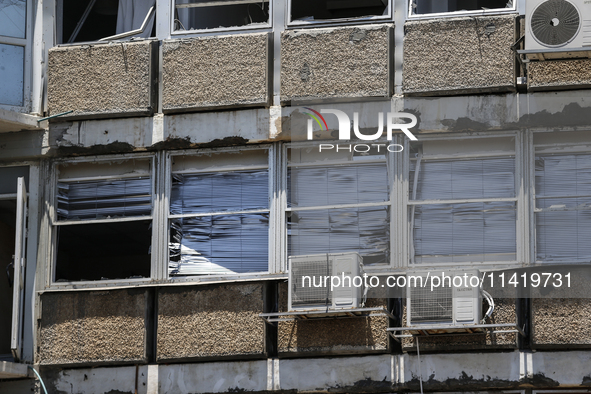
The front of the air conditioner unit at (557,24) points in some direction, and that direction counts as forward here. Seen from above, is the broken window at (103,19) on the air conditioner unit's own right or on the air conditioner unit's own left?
on the air conditioner unit's own right

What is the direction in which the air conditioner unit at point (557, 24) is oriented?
toward the camera

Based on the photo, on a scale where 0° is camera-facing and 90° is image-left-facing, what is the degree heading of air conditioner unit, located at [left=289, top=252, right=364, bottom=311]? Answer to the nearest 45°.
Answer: approximately 0°

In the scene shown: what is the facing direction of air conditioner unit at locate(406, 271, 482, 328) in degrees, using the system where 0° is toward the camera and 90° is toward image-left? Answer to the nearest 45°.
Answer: approximately 0°

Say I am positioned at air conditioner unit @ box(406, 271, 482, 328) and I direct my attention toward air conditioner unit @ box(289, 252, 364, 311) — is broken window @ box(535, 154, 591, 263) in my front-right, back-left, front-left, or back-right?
back-right

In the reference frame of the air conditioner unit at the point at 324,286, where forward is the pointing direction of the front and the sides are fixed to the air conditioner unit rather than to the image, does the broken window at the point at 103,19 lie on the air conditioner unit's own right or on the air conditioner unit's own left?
on the air conditioner unit's own right

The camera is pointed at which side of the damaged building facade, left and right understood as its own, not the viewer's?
front

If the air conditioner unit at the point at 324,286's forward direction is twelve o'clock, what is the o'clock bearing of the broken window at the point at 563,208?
The broken window is roughly at 9 o'clock from the air conditioner unit.

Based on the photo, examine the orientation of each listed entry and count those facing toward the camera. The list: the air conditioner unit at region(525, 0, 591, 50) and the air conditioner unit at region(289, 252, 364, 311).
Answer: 2

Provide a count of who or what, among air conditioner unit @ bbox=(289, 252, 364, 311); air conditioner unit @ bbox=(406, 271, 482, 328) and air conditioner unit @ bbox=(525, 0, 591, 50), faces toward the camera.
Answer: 3

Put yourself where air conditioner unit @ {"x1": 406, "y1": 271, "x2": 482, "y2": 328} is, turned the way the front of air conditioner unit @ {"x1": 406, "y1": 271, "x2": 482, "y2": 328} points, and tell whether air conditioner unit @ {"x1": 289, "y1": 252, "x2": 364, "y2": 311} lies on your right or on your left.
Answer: on your right
